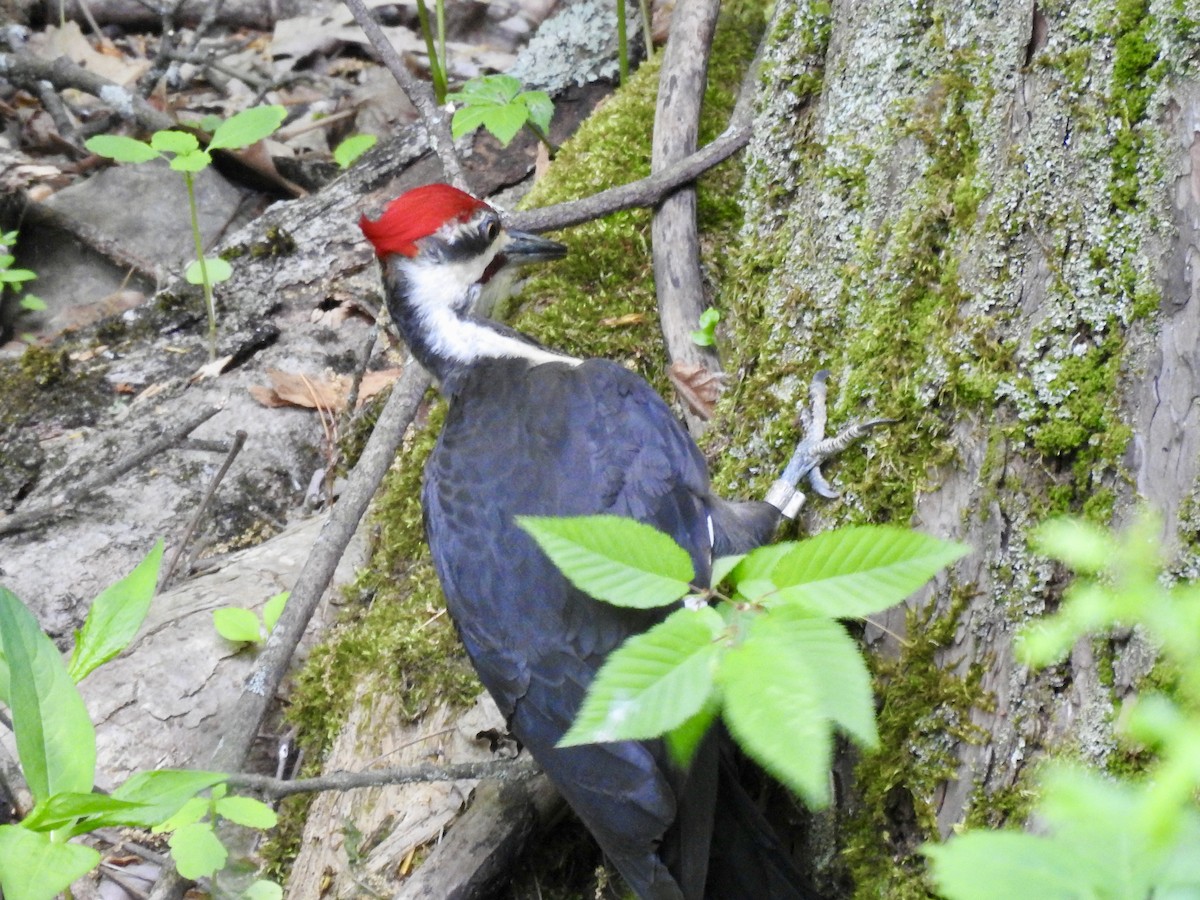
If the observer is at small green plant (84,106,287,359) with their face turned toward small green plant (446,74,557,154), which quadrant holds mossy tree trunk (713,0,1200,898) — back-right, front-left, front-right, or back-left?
front-right

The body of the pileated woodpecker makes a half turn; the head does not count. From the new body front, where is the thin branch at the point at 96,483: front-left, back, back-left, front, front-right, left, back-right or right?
right

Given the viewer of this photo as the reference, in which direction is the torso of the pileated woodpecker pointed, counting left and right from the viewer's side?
facing away from the viewer and to the right of the viewer

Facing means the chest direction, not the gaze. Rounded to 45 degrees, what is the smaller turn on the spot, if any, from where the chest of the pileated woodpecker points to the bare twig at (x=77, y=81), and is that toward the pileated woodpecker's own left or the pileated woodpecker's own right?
approximately 90° to the pileated woodpecker's own left

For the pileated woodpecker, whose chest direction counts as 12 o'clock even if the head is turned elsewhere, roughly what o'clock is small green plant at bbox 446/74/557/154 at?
The small green plant is roughly at 10 o'clock from the pileated woodpecker.

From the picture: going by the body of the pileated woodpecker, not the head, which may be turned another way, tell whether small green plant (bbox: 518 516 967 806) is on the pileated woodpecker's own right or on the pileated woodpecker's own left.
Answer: on the pileated woodpecker's own right

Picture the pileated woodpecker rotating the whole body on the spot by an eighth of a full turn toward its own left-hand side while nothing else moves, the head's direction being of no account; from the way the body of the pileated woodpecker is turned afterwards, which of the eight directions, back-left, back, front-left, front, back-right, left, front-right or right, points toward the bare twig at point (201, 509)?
front-left

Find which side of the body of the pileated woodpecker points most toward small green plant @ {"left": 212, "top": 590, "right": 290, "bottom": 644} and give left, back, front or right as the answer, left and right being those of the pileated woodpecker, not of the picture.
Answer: left

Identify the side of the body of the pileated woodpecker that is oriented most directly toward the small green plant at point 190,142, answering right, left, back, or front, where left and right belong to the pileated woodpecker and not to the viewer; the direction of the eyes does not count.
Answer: left

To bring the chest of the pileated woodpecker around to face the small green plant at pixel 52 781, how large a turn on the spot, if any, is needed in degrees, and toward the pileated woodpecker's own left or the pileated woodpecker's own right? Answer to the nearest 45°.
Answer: approximately 180°

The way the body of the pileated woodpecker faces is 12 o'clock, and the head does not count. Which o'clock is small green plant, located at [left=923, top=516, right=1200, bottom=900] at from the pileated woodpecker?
The small green plant is roughly at 4 o'clock from the pileated woodpecker.

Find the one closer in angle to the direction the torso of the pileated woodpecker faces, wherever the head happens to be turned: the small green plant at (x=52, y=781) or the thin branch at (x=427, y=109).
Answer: the thin branch
